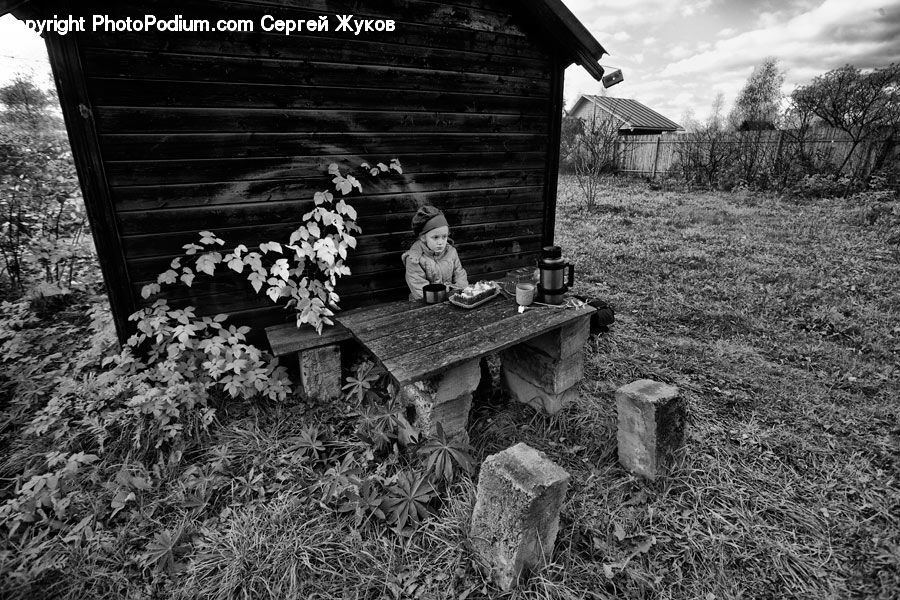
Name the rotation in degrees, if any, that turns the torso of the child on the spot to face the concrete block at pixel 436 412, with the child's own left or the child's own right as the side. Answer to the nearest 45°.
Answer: approximately 45° to the child's own right

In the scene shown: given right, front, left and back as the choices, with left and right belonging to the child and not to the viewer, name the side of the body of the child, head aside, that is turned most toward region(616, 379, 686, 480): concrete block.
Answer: front

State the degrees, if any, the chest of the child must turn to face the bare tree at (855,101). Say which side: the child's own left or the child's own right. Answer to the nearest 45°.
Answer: approximately 90° to the child's own left

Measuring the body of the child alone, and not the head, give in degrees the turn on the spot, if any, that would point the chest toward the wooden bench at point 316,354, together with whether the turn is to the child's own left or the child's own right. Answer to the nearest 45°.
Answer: approximately 90° to the child's own right

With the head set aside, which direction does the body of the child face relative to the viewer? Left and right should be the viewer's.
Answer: facing the viewer and to the right of the viewer

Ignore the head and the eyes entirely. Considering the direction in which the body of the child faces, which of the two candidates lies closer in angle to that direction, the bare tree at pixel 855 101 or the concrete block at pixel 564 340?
the concrete block

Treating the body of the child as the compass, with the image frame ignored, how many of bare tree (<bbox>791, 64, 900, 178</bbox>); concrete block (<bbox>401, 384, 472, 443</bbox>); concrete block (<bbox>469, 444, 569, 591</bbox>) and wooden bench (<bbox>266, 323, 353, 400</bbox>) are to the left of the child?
1

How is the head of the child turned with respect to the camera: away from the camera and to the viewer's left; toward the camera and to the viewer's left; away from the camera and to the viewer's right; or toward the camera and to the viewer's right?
toward the camera and to the viewer's right

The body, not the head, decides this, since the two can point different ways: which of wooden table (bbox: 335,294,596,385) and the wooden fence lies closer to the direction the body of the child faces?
the wooden table

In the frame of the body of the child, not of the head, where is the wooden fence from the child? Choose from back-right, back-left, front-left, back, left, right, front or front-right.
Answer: left

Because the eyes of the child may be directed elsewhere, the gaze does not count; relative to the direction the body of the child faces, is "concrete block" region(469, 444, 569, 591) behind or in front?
in front
